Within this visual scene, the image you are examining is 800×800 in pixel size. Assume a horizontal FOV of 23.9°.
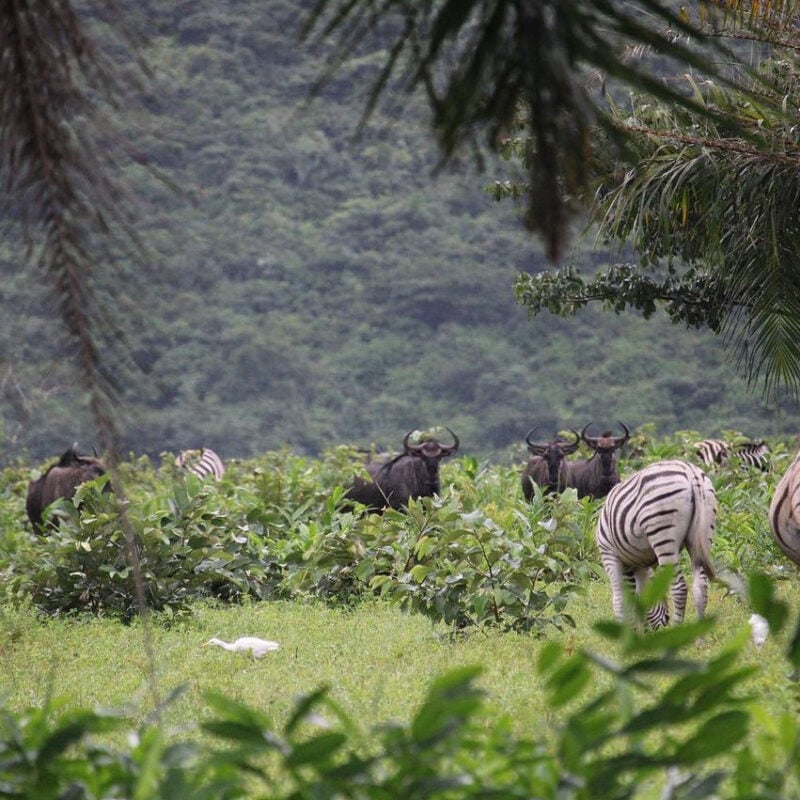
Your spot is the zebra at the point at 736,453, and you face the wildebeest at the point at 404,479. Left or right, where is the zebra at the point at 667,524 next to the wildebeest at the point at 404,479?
left

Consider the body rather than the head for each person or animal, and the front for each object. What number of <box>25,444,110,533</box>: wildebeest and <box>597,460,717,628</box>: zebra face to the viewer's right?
1

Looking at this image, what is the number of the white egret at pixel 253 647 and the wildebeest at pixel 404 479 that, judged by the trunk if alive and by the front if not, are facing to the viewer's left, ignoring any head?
1

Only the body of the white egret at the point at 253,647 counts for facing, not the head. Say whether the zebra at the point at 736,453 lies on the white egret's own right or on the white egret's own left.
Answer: on the white egret's own right

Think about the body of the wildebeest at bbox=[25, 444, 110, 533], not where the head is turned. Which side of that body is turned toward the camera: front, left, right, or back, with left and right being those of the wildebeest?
right

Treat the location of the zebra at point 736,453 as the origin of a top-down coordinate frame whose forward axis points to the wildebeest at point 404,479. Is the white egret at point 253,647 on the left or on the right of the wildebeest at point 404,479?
left

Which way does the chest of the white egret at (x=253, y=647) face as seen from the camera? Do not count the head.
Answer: to the viewer's left

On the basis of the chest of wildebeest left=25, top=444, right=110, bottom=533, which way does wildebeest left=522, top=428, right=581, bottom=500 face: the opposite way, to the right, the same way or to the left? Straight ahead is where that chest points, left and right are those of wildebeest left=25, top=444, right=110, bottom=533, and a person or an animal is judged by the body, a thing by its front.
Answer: to the right
